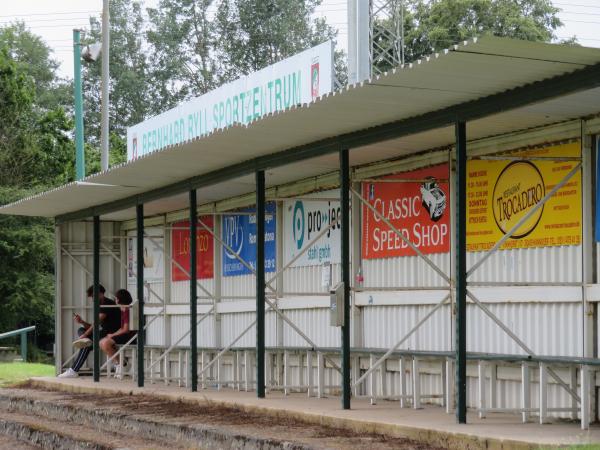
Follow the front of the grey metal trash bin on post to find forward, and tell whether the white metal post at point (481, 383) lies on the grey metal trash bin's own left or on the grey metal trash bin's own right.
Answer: on the grey metal trash bin's own left

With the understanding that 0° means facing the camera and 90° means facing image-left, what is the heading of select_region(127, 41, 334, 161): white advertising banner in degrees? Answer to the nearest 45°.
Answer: approximately 45°

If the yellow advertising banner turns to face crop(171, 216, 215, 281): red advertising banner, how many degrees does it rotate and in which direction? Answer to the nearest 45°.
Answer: approximately 90° to its right

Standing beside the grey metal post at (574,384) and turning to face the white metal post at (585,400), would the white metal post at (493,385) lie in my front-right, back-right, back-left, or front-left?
back-right

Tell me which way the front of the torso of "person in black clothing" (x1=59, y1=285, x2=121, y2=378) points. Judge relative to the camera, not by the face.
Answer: to the viewer's left

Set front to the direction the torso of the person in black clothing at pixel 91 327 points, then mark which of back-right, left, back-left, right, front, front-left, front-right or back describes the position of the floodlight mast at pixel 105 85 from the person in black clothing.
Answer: right

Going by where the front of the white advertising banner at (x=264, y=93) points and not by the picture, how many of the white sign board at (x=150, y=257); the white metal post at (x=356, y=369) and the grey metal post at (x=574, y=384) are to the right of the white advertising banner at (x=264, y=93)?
1
